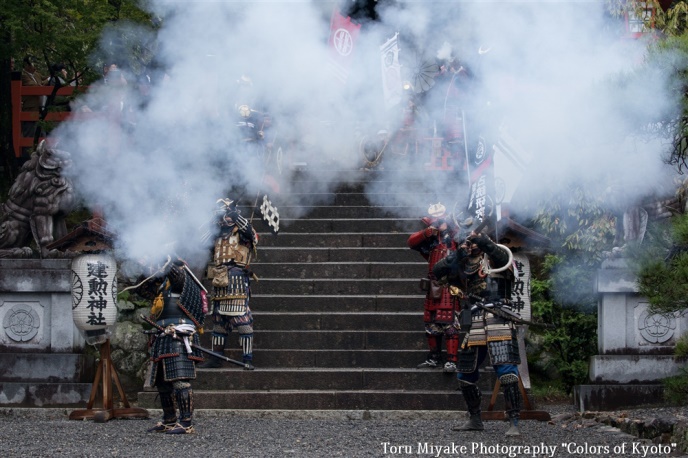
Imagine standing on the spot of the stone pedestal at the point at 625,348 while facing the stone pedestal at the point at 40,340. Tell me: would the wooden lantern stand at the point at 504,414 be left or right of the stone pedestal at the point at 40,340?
left

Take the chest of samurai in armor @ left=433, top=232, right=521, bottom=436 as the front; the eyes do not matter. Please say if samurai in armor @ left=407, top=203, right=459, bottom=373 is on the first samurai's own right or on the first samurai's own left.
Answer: on the first samurai's own right

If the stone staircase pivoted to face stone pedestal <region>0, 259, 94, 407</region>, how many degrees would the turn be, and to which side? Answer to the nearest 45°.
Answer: approximately 90° to its right

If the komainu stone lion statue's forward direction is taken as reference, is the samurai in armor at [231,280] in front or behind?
in front

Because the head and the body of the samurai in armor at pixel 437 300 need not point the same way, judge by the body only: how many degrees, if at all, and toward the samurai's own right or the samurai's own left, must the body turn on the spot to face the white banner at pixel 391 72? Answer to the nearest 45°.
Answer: approximately 135° to the samurai's own right

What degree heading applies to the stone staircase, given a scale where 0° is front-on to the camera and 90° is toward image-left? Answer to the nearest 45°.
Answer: approximately 0°

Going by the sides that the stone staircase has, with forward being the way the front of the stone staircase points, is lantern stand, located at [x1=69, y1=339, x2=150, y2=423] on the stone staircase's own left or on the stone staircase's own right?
on the stone staircase's own right

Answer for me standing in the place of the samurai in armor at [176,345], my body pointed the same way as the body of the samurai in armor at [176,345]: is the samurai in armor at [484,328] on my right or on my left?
on my left

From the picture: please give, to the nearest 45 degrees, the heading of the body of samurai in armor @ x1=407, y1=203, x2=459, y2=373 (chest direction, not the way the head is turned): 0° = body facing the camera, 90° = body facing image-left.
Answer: approximately 45°

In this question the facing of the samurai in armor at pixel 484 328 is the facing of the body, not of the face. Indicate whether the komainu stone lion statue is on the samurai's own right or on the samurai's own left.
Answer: on the samurai's own right

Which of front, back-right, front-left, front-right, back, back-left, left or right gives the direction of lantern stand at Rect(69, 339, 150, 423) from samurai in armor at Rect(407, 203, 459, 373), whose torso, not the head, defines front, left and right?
front-right
